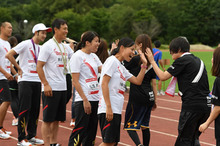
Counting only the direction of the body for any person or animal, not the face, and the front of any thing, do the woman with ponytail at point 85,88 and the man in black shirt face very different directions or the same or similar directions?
very different directions

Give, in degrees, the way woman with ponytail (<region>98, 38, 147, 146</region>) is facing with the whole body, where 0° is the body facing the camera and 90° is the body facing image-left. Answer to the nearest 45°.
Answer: approximately 315°

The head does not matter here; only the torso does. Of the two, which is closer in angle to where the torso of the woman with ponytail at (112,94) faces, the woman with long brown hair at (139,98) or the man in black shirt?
the man in black shirt

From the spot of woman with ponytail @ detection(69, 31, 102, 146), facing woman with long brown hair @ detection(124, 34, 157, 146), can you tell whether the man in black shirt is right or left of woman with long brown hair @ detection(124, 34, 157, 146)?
right

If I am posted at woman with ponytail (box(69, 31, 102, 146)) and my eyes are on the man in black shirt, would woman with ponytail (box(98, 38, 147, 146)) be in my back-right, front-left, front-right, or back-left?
front-right

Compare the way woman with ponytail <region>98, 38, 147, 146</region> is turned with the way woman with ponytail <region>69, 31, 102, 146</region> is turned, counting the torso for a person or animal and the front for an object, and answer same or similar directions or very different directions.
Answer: same or similar directions

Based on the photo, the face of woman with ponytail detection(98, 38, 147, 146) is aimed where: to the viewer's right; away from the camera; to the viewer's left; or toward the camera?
to the viewer's right

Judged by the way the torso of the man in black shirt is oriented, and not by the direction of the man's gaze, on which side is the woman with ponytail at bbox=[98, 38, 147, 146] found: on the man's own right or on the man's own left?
on the man's own left

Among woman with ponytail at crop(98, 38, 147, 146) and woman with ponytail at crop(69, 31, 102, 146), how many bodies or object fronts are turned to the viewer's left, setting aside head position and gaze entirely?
0

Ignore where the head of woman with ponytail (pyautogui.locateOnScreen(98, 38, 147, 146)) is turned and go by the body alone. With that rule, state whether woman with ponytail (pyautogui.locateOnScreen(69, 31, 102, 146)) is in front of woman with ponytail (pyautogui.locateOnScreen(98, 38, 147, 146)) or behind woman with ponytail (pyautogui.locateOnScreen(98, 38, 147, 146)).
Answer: behind

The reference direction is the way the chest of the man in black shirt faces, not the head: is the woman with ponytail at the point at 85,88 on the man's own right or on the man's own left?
on the man's own left

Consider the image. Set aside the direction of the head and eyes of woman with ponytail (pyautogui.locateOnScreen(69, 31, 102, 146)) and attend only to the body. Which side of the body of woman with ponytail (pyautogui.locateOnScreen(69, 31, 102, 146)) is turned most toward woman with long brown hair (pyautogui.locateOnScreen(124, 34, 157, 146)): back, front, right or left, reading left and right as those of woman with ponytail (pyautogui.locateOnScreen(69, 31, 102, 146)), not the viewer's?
left

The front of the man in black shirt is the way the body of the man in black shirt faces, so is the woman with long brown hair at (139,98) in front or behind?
in front

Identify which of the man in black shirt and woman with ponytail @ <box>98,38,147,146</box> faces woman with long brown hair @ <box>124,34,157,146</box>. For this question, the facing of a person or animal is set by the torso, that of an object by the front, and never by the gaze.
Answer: the man in black shirt
